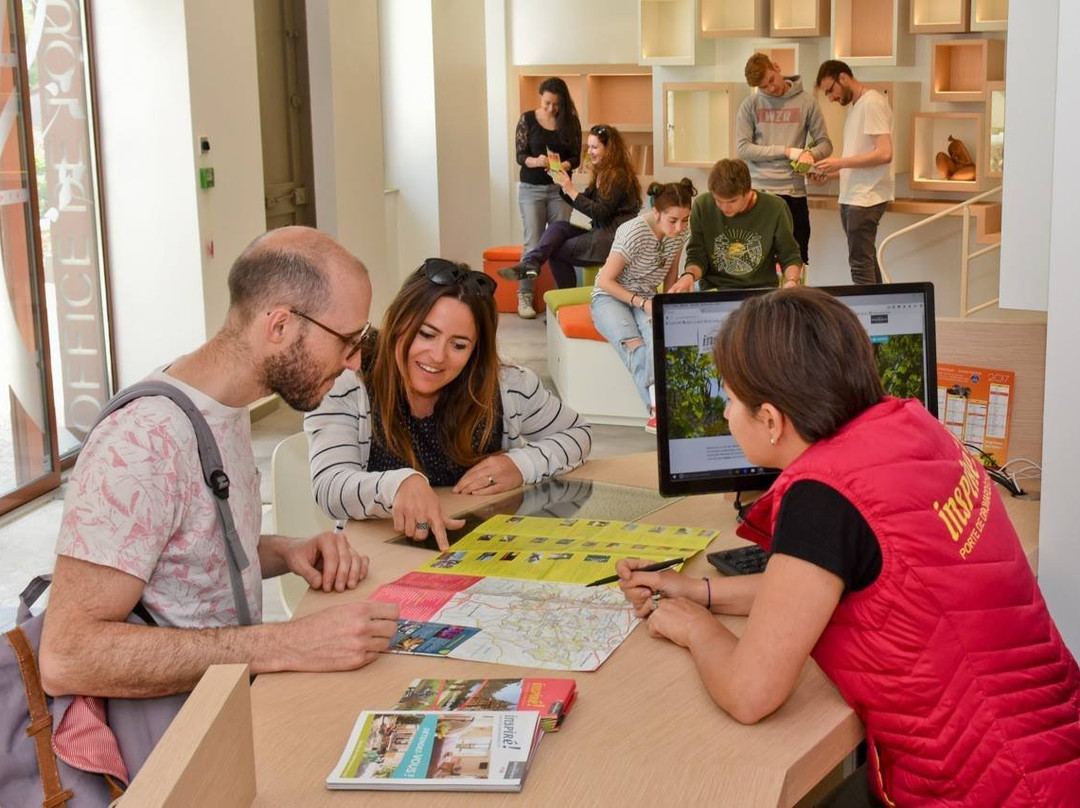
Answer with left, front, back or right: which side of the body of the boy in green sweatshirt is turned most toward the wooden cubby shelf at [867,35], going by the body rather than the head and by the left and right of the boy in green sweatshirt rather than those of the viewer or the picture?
back

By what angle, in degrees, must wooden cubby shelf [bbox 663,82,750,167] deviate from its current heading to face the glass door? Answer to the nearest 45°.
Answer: approximately 45° to its right

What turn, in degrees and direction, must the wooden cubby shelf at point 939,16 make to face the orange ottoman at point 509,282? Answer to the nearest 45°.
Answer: approximately 90° to its right

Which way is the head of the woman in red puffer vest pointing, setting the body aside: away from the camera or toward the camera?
away from the camera

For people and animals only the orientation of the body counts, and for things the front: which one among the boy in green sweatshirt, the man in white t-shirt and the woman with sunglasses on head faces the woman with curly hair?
the man in white t-shirt

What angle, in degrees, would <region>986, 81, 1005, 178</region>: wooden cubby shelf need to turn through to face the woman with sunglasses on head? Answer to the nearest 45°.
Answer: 0° — it already faces them

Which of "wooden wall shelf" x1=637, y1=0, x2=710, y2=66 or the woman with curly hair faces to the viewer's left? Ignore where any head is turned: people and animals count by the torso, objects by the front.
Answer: the woman with curly hair

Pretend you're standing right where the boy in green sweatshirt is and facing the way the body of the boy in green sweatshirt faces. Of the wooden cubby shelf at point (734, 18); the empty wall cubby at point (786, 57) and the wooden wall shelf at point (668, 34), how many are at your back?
3

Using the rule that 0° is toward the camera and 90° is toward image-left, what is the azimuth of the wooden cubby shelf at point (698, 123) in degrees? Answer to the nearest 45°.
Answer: approximately 0°

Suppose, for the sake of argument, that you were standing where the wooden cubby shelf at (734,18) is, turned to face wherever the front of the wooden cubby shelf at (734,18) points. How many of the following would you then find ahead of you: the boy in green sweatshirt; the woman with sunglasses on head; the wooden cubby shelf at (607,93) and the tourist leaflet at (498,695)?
3

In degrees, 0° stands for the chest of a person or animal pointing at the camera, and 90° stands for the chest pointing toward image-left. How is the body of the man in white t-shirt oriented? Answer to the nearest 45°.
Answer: approximately 90°

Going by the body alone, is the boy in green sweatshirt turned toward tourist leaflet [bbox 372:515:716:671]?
yes

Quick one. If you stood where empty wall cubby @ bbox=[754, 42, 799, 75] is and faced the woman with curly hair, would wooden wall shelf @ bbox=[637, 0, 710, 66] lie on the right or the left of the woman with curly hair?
right
